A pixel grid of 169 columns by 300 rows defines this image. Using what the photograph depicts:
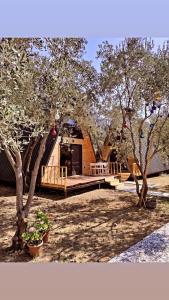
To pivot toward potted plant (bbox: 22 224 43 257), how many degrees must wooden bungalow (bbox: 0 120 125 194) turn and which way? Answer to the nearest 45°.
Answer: approximately 45° to its right

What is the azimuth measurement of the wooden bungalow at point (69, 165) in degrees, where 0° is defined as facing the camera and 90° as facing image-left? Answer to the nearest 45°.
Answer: approximately 315°

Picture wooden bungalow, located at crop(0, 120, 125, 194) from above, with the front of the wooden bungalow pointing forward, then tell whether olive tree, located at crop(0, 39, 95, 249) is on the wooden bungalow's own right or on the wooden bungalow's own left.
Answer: on the wooden bungalow's own right
